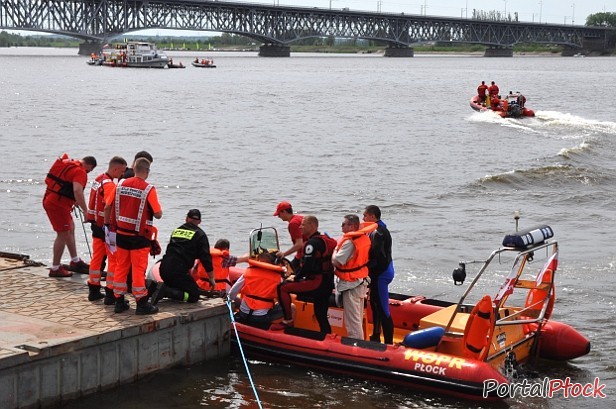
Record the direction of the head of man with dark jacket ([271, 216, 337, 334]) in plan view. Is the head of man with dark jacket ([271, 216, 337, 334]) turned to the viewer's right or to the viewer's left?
to the viewer's left

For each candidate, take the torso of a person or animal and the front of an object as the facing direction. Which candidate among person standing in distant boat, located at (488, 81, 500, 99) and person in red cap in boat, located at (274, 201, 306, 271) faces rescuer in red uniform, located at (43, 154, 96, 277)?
person in red cap in boat, located at (274, 201, 306, 271)

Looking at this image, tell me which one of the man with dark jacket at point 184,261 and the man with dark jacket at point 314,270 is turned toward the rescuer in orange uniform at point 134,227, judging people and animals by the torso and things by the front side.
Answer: the man with dark jacket at point 314,270

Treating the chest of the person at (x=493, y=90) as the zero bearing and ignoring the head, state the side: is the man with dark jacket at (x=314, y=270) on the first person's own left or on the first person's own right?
on the first person's own left

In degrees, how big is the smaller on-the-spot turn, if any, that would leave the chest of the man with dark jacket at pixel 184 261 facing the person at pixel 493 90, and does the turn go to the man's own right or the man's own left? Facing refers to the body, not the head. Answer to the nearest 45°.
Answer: approximately 45° to the man's own left

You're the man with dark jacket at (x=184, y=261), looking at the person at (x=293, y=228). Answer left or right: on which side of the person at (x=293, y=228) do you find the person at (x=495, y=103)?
left

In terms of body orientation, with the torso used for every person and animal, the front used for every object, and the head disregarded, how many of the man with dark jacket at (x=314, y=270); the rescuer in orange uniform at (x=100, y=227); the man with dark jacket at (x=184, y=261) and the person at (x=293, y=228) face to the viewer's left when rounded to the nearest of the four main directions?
2

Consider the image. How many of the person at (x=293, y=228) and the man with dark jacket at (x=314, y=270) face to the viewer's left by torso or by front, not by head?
2

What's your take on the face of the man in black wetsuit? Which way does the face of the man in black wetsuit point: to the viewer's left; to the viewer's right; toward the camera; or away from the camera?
to the viewer's left

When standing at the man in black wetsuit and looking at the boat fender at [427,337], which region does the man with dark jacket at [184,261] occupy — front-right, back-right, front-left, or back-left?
back-right

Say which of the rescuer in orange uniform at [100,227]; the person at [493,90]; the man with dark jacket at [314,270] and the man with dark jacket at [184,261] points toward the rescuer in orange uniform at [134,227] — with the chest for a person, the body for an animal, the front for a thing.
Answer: the man with dark jacket at [314,270]

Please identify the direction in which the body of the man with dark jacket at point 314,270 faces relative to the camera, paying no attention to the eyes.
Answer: to the viewer's left

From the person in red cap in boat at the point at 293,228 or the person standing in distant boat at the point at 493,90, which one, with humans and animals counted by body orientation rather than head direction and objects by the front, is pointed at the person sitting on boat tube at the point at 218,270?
the person in red cap in boat at the point at 293,228
